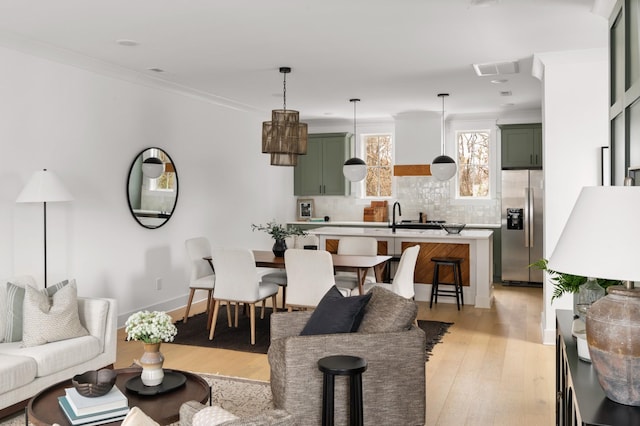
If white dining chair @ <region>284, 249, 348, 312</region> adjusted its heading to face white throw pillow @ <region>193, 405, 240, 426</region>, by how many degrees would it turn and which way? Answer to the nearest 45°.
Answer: approximately 135° to its right

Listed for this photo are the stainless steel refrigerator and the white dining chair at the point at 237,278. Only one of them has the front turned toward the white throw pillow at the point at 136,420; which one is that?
the stainless steel refrigerator

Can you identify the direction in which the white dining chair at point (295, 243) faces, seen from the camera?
facing the viewer and to the left of the viewer

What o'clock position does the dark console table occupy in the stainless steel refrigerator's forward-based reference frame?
The dark console table is roughly at 12 o'clock from the stainless steel refrigerator.

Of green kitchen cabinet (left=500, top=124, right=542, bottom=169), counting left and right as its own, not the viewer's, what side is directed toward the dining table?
front

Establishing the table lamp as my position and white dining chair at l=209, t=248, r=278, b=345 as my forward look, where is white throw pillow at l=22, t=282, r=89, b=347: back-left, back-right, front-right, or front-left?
front-left

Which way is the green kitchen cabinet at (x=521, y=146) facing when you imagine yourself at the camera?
facing the viewer

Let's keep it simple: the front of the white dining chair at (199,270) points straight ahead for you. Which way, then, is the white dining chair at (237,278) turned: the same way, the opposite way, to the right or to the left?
to the left

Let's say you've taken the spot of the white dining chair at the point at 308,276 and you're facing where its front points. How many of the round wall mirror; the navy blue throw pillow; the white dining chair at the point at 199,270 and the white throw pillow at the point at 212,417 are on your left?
2

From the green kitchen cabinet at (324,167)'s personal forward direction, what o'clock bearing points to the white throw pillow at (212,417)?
The white throw pillow is roughly at 12 o'clock from the green kitchen cabinet.

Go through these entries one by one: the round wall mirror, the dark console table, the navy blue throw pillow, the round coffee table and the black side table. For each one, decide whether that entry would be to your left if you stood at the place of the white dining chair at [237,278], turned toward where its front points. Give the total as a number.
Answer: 1

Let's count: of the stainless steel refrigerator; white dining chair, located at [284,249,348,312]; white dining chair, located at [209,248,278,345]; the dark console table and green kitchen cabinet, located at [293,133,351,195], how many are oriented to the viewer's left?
1

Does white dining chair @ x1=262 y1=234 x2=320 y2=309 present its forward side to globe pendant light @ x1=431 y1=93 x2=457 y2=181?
no

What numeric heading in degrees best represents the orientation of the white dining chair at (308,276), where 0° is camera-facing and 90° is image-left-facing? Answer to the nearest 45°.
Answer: approximately 225°

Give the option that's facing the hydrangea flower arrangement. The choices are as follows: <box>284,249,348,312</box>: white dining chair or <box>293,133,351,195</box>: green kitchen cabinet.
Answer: the green kitchen cabinet

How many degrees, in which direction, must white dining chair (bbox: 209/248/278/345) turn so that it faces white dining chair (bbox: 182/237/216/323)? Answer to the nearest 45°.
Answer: approximately 90° to its left

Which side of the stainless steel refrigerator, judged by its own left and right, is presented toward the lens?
front

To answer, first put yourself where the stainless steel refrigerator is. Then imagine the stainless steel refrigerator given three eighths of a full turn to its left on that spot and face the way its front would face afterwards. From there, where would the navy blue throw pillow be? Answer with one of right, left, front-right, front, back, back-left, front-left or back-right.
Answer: back-right

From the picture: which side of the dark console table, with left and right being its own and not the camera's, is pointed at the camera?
left
